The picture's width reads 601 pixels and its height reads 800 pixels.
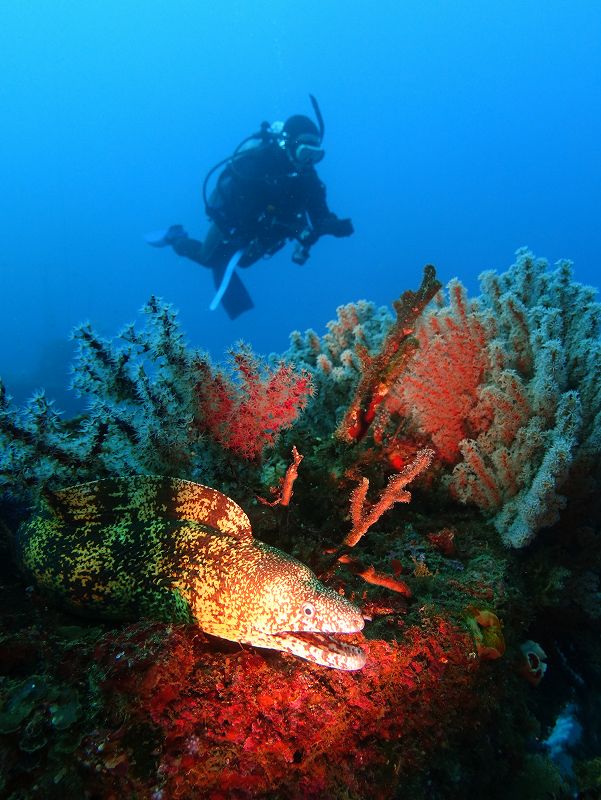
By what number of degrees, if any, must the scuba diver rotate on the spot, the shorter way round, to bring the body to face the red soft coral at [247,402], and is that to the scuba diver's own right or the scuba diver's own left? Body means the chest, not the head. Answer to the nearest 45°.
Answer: approximately 45° to the scuba diver's own right
